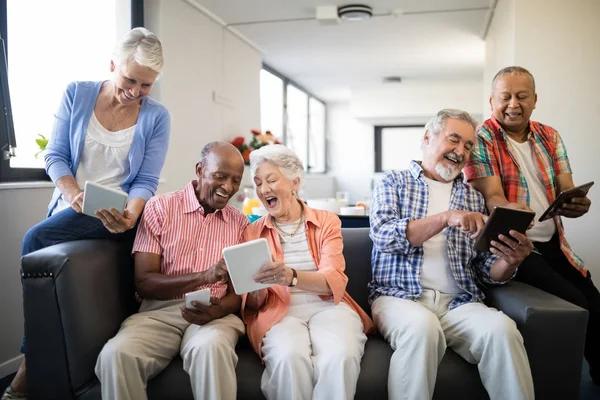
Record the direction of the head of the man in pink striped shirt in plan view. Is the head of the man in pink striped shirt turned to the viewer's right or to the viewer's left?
to the viewer's right

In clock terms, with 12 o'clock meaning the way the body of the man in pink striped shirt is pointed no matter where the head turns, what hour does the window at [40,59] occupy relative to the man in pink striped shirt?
The window is roughly at 5 o'clock from the man in pink striped shirt.

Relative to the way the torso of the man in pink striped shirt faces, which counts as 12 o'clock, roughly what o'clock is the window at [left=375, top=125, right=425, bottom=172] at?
The window is roughly at 7 o'clock from the man in pink striped shirt.

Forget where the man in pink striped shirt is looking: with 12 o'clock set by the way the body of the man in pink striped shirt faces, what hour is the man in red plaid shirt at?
The man in red plaid shirt is roughly at 9 o'clock from the man in pink striped shirt.

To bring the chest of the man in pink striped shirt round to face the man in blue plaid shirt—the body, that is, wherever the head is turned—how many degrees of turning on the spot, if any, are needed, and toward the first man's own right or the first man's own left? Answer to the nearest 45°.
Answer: approximately 90° to the first man's own left

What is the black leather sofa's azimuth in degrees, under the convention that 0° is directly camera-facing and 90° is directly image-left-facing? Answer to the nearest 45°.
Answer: approximately 0°

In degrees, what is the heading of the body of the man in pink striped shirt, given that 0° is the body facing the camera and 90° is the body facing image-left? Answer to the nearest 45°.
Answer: approximately 0°
